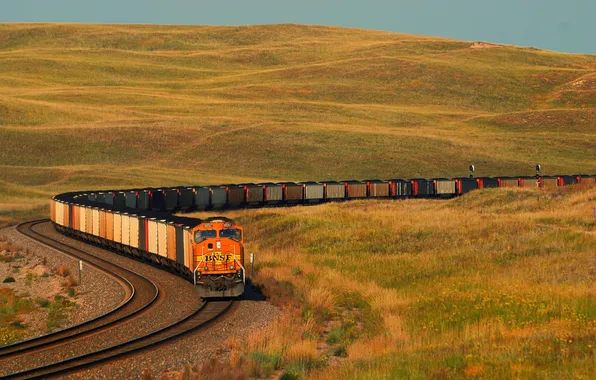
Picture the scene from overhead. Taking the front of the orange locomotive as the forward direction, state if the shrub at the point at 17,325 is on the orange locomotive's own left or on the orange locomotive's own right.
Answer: on the orange locomotive's own right

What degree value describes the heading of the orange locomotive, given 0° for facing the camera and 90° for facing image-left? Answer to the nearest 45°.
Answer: approximately 0°

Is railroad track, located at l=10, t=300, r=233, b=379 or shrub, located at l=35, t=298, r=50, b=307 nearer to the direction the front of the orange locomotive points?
the railroad track

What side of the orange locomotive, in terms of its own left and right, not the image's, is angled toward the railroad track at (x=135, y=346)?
front

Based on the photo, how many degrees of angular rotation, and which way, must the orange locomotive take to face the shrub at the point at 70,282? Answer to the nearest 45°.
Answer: approximately 135° to its right

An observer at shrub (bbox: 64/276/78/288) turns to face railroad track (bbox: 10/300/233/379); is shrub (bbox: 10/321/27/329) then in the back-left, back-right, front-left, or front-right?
front-right

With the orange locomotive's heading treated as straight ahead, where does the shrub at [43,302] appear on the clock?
The shrub is roughly at 4 o'clock from the orange locomotive.

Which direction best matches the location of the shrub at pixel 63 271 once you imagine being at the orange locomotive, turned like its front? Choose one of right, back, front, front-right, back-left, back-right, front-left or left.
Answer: back-right

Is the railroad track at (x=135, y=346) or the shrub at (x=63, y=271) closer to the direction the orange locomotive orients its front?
the railroad track
